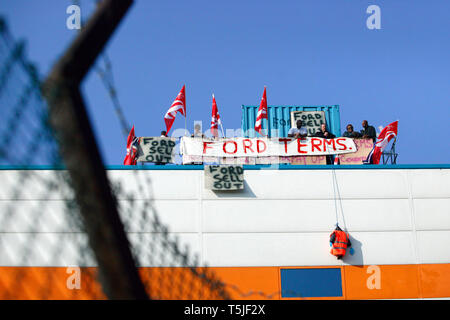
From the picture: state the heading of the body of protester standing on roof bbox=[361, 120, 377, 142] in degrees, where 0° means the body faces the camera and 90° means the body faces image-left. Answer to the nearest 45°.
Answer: approximately 45°

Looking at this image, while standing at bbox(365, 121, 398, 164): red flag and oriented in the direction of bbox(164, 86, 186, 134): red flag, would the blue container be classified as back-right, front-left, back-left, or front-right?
front-right

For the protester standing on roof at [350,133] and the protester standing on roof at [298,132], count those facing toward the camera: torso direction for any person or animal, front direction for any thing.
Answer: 2

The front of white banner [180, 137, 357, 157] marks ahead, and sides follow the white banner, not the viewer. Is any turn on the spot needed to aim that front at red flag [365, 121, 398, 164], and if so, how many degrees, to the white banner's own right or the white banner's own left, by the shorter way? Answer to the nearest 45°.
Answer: approximately 90° to the white banner's own left

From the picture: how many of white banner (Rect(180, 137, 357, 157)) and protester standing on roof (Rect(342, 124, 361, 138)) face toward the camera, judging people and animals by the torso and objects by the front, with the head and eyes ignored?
2

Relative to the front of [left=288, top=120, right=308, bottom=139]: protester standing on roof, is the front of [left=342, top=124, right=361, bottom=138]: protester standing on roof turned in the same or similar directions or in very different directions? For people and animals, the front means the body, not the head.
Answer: same or similar directions

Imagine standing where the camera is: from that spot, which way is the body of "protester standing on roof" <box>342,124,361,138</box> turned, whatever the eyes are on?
toward the camera

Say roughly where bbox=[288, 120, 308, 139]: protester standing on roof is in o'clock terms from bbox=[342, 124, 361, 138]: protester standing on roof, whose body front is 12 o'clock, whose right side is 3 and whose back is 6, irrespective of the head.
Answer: bbox=[288, 120, 308, 139]: protester standing on roof is roughly at 2 o'clock from bbox=[342, 124, 361, 138]: protester standing on roof.

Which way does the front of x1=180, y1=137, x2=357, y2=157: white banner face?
toward the camera
